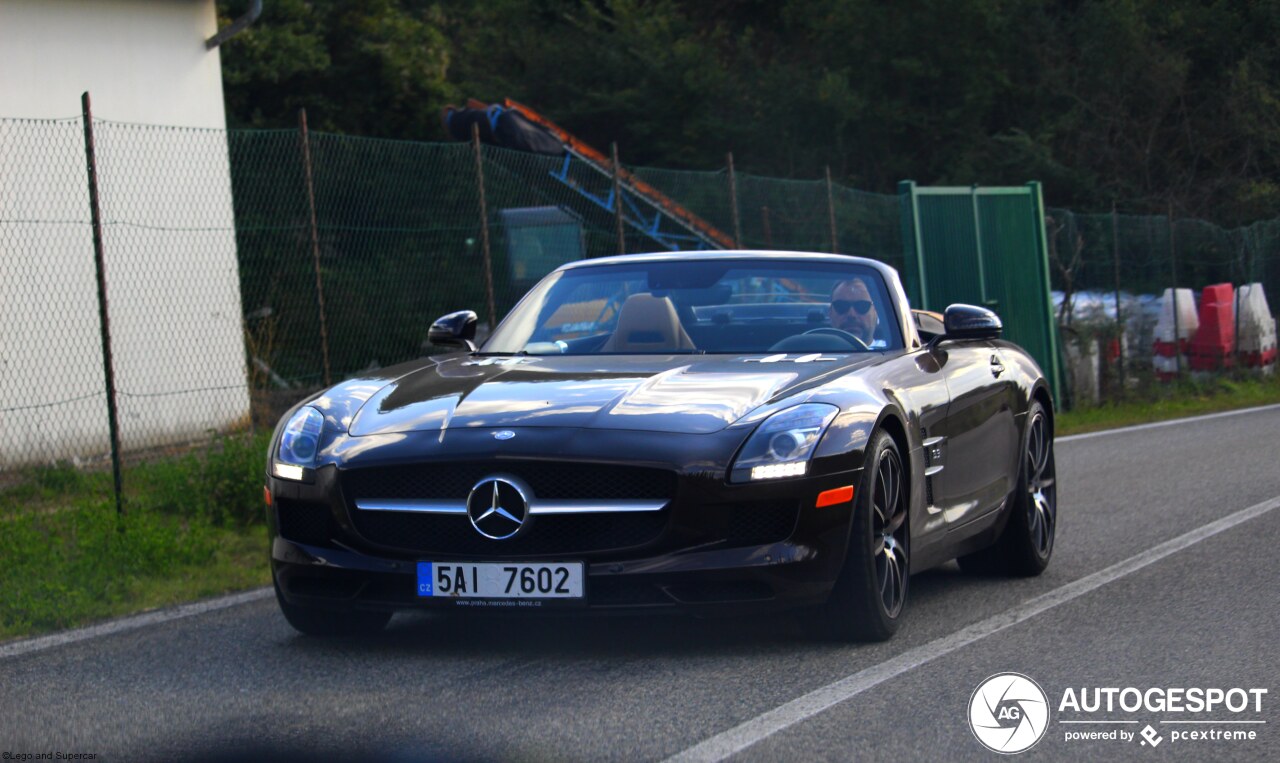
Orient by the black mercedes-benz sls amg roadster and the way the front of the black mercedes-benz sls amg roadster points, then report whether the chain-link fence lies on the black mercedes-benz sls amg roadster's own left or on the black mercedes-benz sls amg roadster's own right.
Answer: on the black mercedes-benz sls amg roadster's own right

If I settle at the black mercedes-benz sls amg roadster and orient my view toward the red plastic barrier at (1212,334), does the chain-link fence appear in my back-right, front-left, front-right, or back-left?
front-left

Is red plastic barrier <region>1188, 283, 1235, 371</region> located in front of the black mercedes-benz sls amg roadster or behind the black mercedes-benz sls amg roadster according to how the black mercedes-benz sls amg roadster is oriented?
behind

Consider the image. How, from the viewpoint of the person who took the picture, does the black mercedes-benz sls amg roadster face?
facing the viewer and to the left of the viewer

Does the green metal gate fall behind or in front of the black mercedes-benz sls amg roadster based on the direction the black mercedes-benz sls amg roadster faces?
behind
